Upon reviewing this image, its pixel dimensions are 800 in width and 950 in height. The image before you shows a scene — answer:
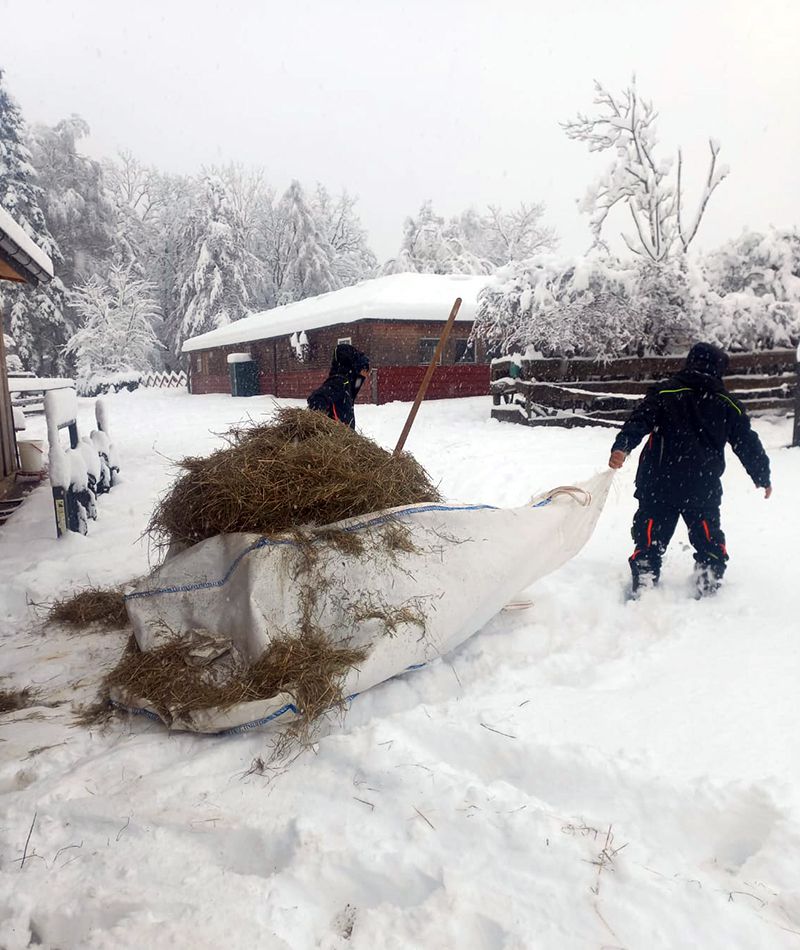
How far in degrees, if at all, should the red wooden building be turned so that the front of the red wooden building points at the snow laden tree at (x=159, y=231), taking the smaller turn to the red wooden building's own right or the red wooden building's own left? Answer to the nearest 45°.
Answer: approximately 90° to the red wooden building's own right

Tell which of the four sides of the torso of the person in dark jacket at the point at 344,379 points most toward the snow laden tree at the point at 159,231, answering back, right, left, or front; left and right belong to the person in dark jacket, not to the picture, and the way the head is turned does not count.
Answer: left

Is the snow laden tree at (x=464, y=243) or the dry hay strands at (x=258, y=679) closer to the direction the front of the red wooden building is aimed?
the dry hay strands

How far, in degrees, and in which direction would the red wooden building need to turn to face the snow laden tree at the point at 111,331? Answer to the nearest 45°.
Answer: approximately 90° to its right

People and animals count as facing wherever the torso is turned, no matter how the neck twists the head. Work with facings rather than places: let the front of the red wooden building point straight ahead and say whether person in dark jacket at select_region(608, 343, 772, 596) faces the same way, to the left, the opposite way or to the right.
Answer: the opposite way

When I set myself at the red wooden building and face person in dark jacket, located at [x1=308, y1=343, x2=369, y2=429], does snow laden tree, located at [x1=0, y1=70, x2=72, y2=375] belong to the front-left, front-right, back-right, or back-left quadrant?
back-right

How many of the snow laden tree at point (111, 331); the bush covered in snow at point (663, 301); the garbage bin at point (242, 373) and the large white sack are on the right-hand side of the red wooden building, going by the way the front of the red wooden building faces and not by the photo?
2

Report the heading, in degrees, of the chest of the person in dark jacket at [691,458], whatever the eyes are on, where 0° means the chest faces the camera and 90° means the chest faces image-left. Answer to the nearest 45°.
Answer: approximately 180°

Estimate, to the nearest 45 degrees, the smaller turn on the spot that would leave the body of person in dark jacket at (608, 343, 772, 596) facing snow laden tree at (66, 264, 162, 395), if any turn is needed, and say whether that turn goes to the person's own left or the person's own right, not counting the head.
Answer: approximately 45° to the person's own left

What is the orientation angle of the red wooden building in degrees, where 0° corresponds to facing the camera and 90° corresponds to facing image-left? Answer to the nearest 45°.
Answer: approximately 45°

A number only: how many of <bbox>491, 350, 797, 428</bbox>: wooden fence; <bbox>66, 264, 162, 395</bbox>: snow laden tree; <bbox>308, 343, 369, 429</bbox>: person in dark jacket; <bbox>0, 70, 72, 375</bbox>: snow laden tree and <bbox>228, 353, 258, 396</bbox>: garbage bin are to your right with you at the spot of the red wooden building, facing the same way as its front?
3

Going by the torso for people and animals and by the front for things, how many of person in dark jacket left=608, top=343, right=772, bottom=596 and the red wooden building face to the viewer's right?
0

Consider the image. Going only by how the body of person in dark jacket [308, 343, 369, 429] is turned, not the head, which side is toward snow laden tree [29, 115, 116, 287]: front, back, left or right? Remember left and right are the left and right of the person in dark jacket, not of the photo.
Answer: left

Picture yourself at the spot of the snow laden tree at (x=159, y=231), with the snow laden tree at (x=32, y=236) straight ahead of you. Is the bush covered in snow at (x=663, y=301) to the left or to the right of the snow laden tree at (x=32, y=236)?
left

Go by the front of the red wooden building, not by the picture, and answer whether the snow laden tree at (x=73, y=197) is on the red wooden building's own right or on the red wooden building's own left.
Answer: on the red wooden building's own right
